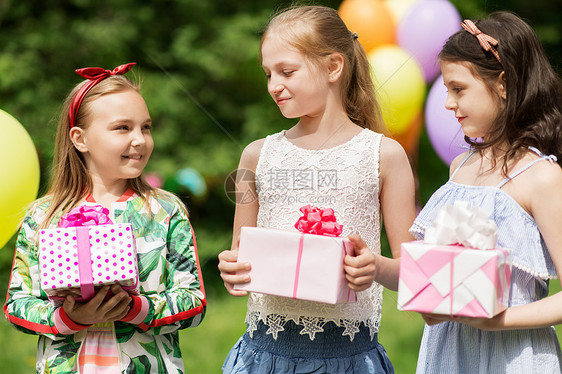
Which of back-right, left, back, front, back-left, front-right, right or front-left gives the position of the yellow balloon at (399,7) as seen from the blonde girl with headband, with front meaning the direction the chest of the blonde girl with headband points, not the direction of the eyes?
back-left

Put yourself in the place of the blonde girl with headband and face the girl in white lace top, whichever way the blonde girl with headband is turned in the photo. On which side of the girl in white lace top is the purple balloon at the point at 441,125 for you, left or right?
left

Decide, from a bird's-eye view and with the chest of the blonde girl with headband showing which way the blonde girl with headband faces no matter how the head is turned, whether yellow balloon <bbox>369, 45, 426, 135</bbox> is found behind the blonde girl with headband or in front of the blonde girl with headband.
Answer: behind

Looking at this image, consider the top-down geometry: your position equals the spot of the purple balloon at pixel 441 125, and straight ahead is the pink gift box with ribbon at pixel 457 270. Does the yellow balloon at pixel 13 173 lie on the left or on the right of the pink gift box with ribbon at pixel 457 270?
right

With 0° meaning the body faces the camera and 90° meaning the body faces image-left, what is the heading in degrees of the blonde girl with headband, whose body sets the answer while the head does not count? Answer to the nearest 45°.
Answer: approximately 0°

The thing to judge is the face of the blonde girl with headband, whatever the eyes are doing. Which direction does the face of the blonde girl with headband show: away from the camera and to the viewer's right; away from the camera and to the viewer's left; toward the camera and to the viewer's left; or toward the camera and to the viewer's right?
toward the camera and to the viewer's right

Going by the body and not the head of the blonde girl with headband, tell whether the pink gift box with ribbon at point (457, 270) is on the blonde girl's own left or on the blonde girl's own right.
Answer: on the blonde girl's own left

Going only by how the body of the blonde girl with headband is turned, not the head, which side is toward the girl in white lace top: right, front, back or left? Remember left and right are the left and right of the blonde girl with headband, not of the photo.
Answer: left

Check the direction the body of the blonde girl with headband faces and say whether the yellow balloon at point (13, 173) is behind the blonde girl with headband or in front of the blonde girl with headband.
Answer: behind

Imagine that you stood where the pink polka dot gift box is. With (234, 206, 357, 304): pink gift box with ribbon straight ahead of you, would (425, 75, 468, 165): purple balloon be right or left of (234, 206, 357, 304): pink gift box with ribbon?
left

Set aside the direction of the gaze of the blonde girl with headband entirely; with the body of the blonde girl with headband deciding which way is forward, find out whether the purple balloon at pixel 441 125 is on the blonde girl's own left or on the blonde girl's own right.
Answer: on the blonde girl's own left
